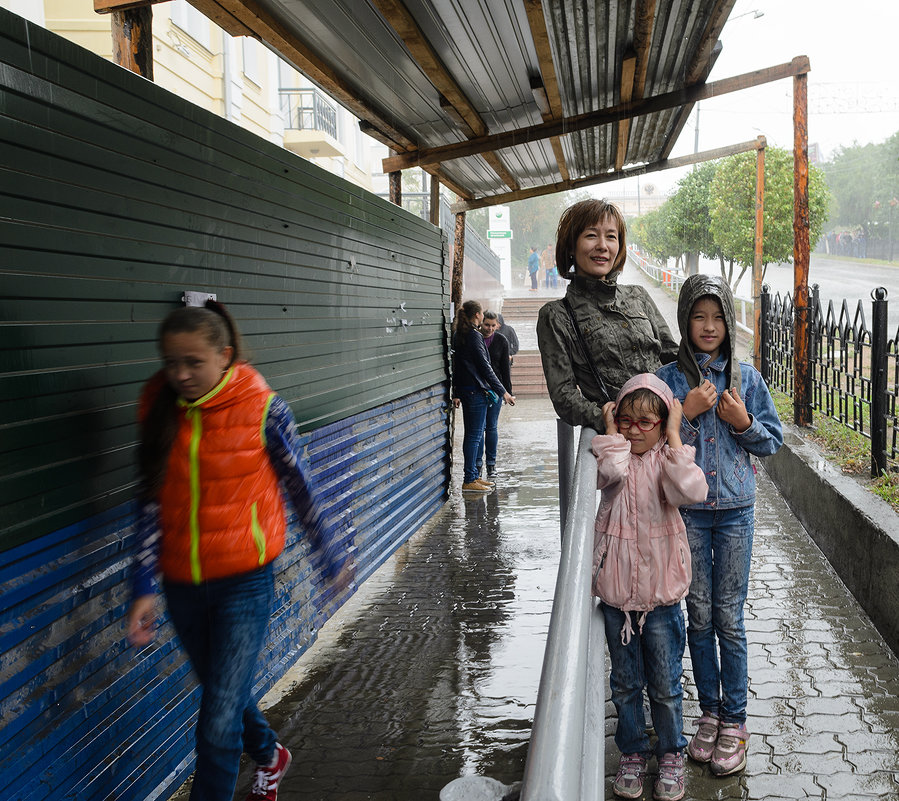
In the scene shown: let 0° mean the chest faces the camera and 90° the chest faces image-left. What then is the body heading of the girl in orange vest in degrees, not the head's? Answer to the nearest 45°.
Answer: approximately 45°

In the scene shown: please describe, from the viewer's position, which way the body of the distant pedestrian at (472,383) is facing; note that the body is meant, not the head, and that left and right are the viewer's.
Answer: facing to the right of the viewer

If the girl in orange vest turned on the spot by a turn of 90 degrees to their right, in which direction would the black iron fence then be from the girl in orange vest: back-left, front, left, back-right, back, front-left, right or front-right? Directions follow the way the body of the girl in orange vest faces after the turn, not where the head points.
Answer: right

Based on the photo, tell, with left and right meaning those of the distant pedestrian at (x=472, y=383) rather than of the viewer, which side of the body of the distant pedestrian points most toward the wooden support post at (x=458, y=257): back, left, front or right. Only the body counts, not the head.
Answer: left

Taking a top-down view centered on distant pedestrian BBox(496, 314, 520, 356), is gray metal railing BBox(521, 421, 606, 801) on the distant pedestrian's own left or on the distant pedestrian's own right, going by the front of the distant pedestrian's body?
on the distant pedestrian's own left
